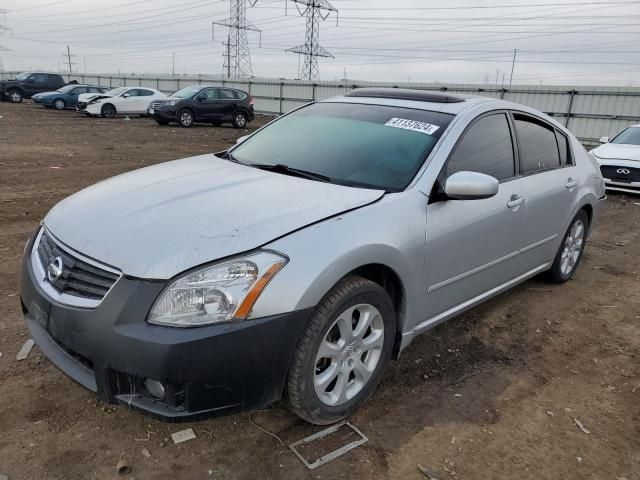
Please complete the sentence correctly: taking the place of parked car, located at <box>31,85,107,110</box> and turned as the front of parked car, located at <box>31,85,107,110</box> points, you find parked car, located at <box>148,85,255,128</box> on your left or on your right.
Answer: on your left

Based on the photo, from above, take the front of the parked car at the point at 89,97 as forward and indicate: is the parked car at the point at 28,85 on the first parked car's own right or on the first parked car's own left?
on the first parked car's own right

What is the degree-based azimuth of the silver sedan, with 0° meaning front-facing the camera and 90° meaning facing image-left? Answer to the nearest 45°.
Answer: approximately 45°

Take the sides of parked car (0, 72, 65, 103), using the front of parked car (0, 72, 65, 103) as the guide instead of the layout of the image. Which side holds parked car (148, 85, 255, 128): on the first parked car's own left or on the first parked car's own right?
on the first parked car's own left

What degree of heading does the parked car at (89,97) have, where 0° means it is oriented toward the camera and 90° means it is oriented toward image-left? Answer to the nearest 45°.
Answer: approximately 45°

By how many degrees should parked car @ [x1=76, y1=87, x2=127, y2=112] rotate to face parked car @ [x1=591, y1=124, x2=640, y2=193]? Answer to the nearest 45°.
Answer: approximately 90° to its left

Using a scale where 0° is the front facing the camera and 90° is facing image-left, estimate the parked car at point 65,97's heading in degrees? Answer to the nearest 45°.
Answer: approximately 45°
